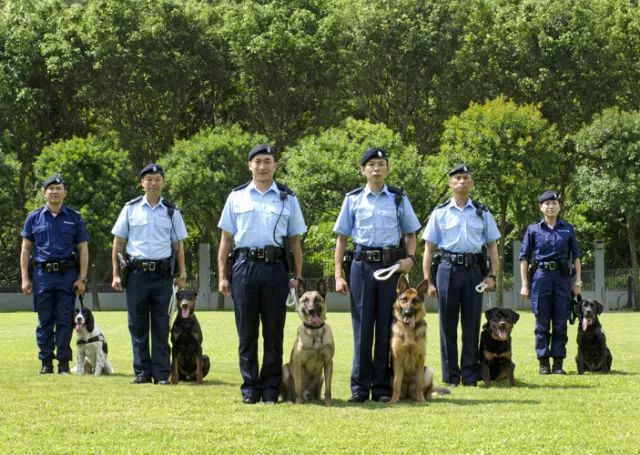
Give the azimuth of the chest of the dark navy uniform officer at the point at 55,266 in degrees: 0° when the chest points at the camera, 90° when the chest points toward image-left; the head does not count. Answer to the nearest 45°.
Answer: approximately 0°

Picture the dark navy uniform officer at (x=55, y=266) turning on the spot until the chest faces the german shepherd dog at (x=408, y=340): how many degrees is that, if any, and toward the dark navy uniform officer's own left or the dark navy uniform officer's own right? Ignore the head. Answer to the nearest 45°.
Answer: approximately 45° to the dark navy uniform officer's own left

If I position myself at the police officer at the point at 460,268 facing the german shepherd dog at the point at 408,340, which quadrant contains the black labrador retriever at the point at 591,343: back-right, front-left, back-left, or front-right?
back-left

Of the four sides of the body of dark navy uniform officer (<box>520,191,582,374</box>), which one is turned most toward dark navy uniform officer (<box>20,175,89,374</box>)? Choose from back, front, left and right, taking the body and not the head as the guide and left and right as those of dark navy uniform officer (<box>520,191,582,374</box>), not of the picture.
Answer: right

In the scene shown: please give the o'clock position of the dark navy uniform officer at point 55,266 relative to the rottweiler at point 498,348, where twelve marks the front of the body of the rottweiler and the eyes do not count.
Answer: The dark navy uniform officer is roughly at 3 o'clock from the rottweiler.

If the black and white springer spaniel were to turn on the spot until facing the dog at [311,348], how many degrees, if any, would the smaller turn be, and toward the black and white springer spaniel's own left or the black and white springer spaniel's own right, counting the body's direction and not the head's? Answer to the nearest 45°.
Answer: approximately 90° to the black and white springer spaniel's own left

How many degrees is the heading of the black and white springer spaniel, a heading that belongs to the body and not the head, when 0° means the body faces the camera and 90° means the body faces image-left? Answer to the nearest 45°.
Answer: approximately 45°
